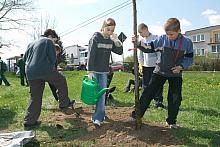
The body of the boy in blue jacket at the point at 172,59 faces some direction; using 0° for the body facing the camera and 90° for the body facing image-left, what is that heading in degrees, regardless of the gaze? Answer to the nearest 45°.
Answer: approximately 45°
